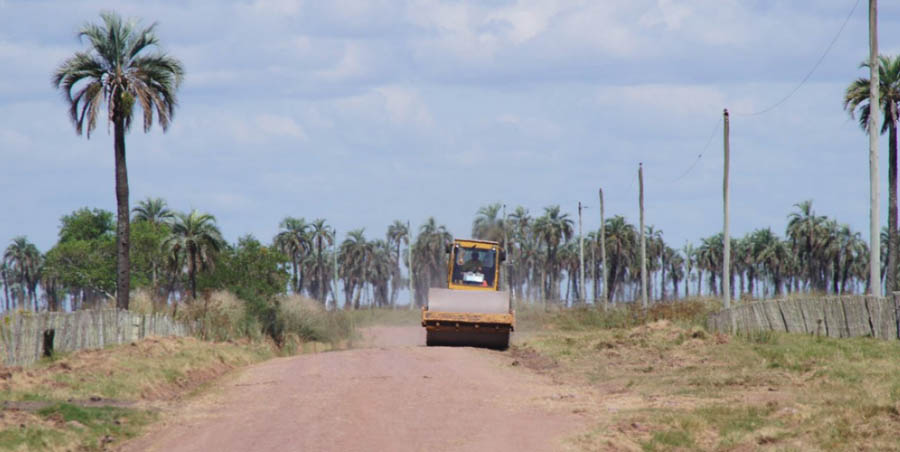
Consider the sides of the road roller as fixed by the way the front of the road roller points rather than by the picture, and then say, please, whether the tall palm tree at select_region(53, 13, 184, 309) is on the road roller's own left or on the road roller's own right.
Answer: on the road roller's own right

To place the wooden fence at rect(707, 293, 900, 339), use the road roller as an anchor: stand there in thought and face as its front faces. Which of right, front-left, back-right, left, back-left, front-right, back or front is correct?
back-left

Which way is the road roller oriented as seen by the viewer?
toward the camera

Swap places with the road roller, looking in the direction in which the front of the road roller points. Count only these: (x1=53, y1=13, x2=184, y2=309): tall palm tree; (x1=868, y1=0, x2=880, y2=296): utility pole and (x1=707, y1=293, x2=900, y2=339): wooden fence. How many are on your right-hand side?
1

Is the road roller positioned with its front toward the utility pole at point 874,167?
no

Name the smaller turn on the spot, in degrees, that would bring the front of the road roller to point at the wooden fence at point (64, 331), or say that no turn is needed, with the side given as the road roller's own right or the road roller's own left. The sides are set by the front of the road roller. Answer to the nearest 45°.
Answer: approximately 45° to the road roller's own right

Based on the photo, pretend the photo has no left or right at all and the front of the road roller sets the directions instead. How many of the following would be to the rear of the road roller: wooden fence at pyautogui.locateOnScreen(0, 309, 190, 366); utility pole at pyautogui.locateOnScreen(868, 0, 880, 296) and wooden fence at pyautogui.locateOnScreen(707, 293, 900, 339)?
0

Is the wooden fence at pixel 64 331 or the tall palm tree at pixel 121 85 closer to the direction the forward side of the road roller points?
the wooden fence
